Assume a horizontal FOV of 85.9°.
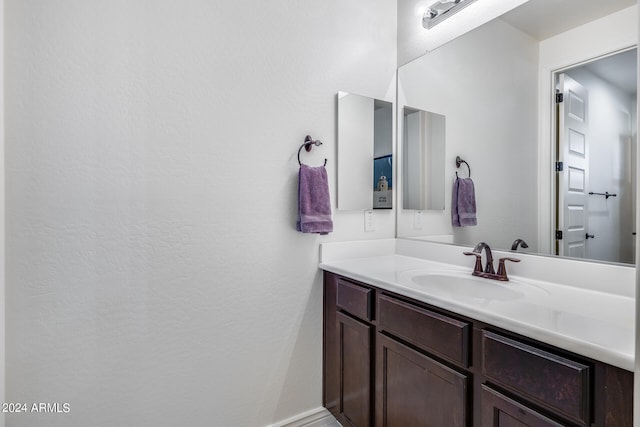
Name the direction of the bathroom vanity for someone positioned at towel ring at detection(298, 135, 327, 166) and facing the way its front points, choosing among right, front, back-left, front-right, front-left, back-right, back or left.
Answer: front

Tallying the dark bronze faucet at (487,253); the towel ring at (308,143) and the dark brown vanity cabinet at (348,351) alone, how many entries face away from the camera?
0

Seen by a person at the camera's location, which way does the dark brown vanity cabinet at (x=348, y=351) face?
facing the viewer and to the left of the viewer

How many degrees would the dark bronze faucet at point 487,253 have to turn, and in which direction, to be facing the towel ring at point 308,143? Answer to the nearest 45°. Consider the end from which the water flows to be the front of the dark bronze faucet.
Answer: approximately 45° to its right

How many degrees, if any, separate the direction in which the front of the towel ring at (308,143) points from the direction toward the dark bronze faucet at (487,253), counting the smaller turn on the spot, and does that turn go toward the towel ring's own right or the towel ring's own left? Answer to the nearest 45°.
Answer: approximately 45° to the towel ring's own left
